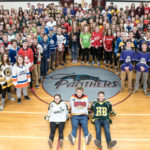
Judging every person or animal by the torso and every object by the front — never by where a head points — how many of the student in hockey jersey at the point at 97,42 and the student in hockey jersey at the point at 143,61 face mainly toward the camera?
2

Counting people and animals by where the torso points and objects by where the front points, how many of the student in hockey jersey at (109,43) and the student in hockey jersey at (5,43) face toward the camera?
2

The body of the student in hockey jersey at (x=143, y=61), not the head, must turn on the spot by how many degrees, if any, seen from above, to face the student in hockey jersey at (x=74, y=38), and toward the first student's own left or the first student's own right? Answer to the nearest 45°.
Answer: approximately 135° to the first student's own right

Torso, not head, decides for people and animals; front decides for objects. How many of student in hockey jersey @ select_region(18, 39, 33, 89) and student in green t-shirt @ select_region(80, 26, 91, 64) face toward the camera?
2

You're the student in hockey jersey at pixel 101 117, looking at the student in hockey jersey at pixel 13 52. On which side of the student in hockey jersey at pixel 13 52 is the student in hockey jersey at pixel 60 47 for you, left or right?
right

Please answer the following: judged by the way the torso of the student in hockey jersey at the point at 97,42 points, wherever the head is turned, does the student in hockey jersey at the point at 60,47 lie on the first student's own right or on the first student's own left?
on the first student's own right

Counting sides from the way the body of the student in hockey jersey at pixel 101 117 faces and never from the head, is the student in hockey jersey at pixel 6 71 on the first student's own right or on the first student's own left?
on the first student's own right

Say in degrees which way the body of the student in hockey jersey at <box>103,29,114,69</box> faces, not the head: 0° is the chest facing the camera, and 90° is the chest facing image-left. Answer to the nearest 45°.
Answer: approximately 0°
